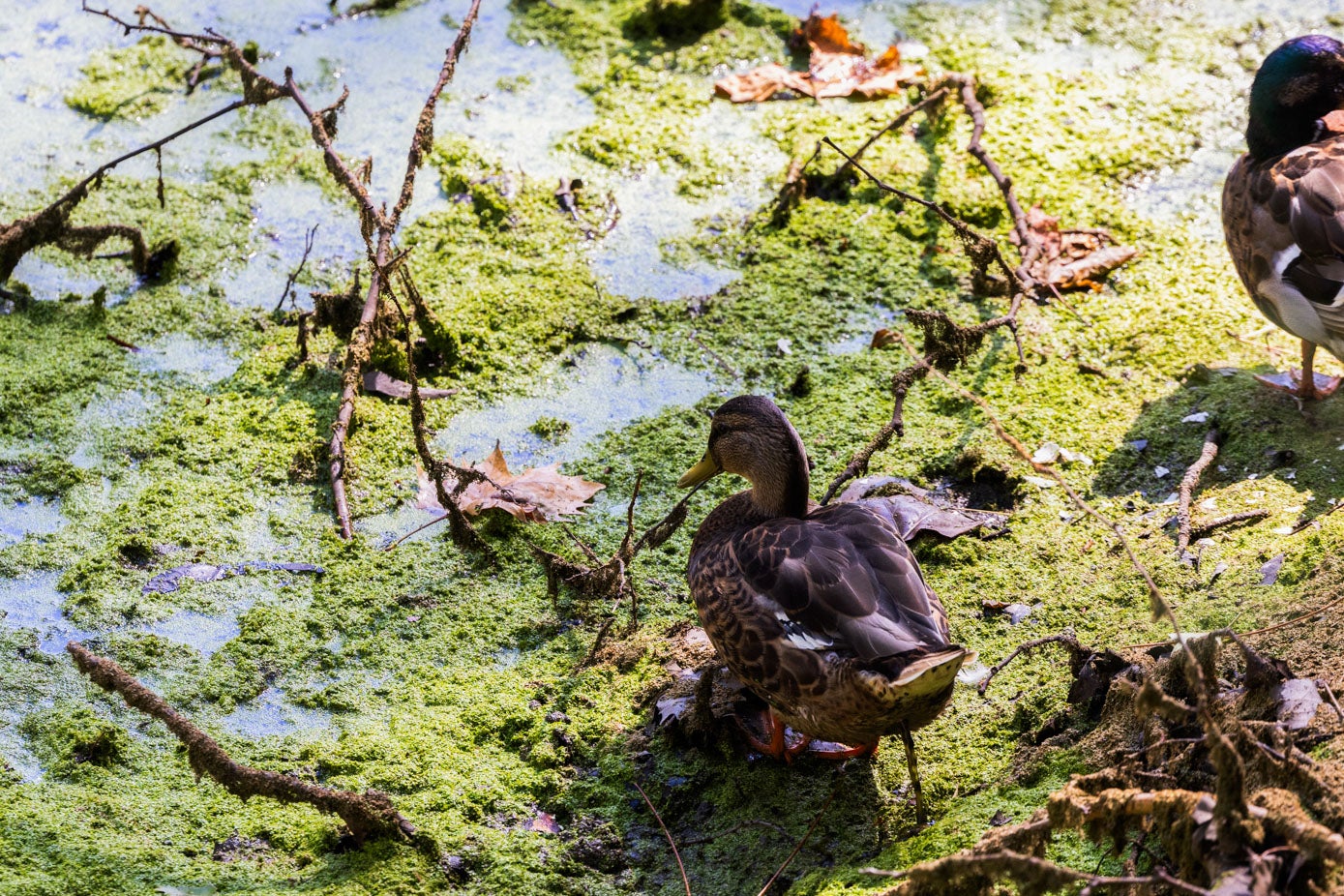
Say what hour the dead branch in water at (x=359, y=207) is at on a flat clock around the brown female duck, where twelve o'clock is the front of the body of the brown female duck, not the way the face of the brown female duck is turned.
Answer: The dead branch in water is roughly at 12 o'clock from the brown female duck.

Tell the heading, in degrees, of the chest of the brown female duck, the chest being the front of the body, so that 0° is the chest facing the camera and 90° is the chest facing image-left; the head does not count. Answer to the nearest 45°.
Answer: approximately 135°

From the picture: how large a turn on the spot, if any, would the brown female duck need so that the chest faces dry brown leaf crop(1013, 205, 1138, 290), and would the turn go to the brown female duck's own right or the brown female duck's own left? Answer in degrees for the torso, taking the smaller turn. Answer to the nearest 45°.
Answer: approximately 45° to the brown female duck's own right

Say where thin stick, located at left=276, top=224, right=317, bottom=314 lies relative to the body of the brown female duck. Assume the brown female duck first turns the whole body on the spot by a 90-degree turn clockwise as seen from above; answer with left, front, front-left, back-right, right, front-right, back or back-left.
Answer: left

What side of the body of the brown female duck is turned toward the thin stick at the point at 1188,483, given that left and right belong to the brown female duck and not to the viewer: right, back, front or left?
right

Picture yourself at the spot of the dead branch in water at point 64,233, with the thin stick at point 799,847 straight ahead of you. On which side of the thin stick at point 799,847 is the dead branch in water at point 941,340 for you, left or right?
left

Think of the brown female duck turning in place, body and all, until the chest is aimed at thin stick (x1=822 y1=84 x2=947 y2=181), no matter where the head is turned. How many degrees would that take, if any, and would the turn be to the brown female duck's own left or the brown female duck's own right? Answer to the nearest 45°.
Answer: approximately 45° to the brown female duck's own right

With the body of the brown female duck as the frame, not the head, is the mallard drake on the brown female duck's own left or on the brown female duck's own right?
on the brown female duck's own right

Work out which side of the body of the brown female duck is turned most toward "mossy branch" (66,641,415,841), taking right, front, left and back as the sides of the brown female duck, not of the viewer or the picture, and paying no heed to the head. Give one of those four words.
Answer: left
